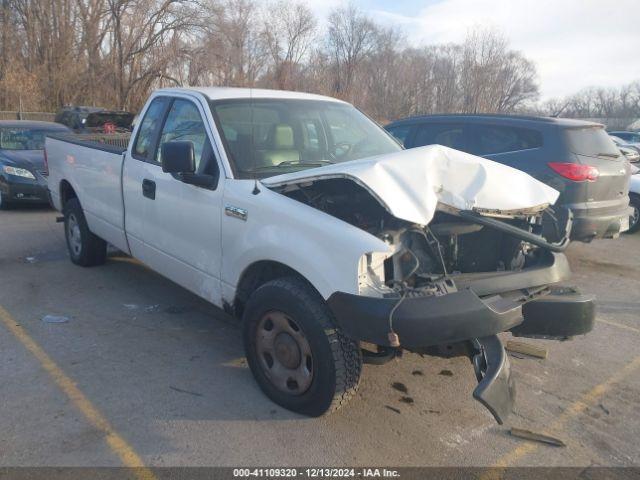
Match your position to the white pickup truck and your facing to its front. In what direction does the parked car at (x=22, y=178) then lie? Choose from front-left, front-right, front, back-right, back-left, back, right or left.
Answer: back

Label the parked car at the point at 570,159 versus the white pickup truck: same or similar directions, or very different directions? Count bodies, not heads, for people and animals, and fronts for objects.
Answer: very different directions

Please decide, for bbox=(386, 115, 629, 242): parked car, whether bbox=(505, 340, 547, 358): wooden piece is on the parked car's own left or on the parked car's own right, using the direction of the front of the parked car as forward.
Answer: on the parked car's own left

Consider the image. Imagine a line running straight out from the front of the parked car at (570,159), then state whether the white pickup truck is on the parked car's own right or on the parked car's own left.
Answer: on the parked car's own left

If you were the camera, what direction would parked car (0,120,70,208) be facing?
facing the viewer and to the right of the viewer

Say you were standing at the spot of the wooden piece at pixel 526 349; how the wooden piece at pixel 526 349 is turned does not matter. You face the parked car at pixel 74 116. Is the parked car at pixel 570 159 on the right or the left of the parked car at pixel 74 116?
right

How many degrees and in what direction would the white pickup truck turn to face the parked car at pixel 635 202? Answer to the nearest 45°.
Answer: approximately 90° to its left

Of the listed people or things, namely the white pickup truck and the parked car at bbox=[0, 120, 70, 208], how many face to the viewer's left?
0

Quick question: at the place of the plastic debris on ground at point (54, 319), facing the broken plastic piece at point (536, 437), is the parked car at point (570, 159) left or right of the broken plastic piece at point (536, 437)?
left

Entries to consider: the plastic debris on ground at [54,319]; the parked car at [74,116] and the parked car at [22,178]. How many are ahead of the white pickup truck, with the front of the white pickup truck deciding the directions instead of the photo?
0

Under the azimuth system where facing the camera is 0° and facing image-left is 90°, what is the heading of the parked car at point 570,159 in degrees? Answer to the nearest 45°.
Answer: approximately 135°

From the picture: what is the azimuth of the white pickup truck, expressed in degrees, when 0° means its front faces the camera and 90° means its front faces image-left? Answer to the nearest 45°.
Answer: approximately 315°

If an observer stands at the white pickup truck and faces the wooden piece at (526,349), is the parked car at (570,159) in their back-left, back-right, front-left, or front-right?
front-left

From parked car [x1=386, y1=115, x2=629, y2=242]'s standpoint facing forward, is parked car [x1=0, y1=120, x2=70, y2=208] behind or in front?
in front

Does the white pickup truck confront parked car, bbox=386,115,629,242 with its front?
no

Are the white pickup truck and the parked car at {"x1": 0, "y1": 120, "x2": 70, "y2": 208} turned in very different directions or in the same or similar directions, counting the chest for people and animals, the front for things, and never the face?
same or similar directions
